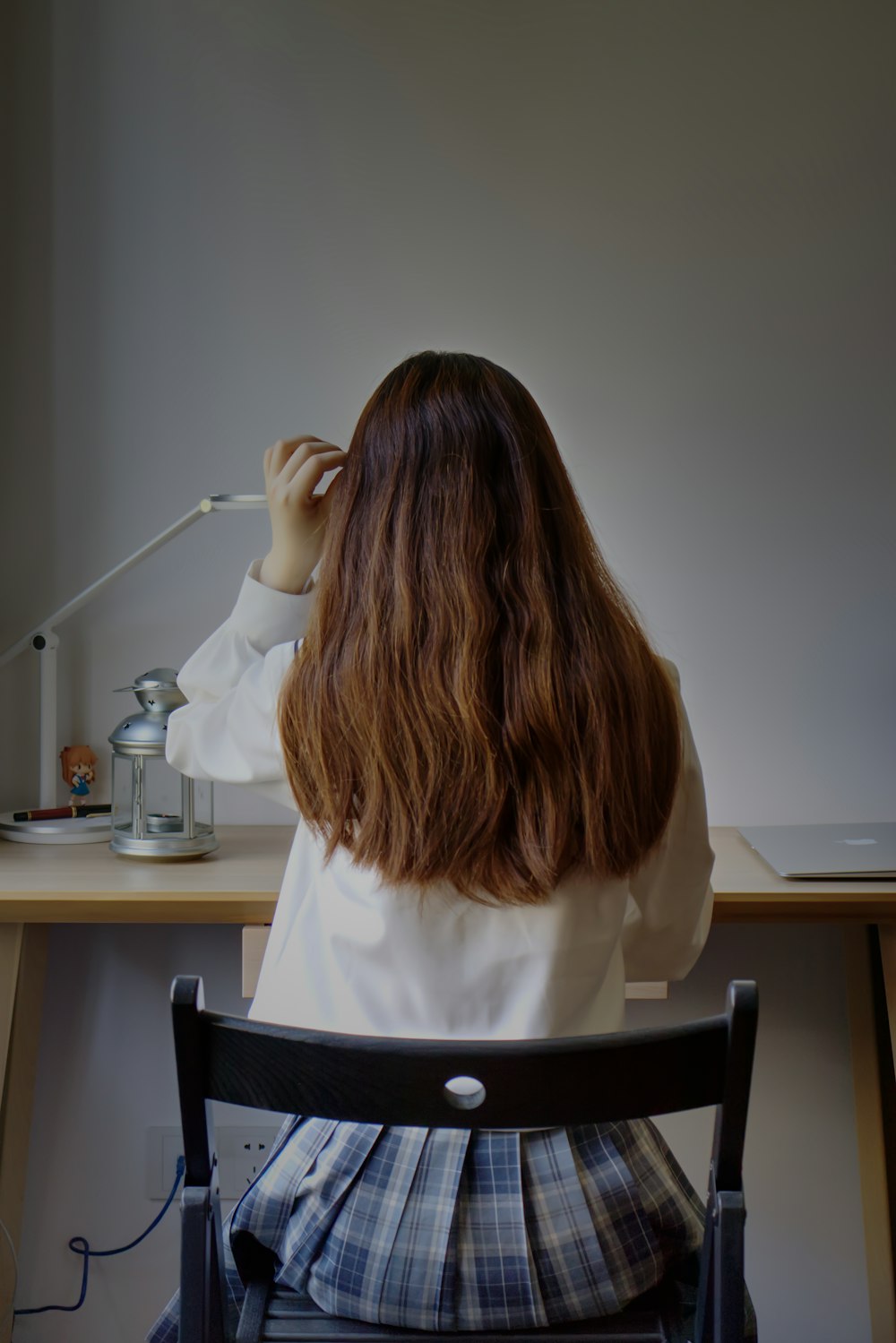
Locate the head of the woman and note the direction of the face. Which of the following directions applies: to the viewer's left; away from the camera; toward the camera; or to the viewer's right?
away from the camera

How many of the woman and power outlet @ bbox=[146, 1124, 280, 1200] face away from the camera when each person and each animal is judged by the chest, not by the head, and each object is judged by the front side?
1

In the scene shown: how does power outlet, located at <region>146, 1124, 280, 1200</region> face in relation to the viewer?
toward the camera

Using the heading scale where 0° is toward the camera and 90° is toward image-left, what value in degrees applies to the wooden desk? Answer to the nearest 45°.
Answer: approximately 0°

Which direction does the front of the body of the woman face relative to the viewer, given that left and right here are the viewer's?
facing away from the viewer

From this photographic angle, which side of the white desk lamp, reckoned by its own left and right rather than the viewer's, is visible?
right

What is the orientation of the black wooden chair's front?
away from the camera

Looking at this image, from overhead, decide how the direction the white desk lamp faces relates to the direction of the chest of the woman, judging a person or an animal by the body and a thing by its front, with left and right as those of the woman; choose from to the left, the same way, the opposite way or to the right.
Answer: to the right

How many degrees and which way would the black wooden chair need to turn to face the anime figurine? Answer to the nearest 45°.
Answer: approximately 45° to its left

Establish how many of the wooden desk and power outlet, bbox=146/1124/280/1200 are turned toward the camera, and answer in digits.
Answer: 2

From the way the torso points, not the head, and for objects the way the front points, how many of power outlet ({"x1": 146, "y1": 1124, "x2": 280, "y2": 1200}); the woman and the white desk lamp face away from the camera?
1
